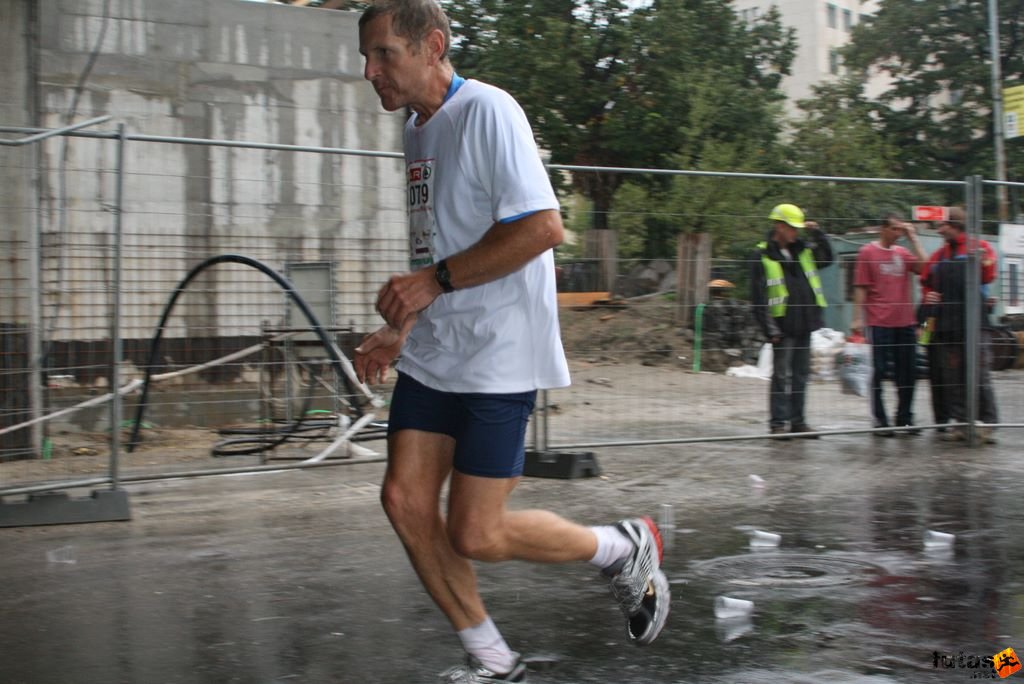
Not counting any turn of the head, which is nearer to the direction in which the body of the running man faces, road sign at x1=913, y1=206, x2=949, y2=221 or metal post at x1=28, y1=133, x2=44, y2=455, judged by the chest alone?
the metal post

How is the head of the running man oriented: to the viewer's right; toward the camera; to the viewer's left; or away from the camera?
to the viewer's left

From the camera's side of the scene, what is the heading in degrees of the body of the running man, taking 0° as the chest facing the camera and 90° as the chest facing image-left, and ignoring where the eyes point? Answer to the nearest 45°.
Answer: approximately 90°

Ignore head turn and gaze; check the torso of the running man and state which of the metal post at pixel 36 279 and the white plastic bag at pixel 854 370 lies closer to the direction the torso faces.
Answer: the metal post

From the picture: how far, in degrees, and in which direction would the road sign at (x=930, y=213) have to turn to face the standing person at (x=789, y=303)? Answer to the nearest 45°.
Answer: approximately 45° to its right

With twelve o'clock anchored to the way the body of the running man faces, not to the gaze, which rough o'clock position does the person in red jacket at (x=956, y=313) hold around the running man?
The person in red jacket is roughly at 4 o'clock from the running man.

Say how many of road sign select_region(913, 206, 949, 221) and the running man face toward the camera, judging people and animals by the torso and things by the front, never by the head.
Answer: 1

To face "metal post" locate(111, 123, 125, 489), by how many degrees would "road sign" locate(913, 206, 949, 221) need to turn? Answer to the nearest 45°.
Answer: approximately 45° to its right

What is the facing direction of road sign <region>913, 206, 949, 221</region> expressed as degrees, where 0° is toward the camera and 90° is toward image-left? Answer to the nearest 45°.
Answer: approximately 0°

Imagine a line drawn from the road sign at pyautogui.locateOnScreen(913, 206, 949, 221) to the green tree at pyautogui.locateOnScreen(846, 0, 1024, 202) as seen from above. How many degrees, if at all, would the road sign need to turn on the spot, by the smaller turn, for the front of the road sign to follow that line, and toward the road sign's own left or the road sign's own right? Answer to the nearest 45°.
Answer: approximately 180°
